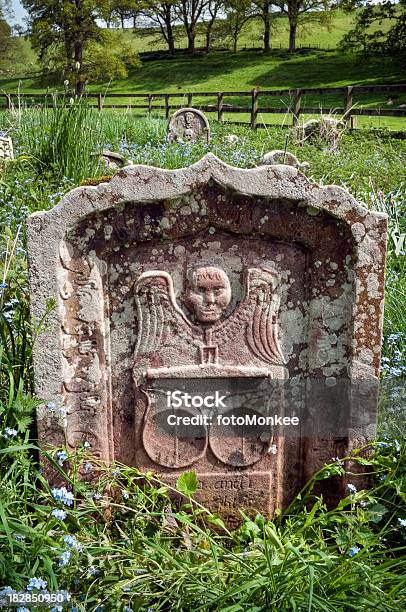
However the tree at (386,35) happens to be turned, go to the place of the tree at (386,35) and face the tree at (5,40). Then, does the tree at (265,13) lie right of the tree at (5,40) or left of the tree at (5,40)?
right

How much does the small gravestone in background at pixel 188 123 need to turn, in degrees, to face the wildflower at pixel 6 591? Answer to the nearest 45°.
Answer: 0° — it already faces it

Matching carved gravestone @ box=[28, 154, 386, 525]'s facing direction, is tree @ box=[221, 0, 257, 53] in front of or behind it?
behind

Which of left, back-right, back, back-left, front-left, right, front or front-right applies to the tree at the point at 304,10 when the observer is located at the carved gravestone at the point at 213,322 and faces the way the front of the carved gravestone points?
back

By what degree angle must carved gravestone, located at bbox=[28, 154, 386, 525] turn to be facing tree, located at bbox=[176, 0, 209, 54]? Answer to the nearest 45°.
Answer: approximately 180°

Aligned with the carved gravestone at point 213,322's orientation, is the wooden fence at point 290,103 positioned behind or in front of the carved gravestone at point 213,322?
behind

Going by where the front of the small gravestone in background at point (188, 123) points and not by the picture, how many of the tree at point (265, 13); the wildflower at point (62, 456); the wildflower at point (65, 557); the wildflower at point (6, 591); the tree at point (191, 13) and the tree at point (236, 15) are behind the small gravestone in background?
3

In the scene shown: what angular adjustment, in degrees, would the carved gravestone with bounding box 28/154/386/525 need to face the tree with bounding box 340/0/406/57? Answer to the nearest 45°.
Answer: approximately 180°

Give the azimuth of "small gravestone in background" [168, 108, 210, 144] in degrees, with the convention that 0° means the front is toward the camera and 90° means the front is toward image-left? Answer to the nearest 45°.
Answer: approximately 0°

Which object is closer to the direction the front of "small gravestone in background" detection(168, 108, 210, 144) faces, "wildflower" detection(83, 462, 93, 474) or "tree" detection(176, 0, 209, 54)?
the wildflower

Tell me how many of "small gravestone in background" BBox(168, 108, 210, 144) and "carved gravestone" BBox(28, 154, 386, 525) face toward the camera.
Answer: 2

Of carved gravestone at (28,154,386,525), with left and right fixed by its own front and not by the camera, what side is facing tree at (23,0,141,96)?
back

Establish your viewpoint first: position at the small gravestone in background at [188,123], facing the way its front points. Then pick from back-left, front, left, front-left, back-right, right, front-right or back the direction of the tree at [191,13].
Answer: back

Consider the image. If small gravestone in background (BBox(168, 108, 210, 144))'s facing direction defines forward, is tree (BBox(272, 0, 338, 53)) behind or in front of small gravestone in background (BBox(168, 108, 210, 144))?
behind

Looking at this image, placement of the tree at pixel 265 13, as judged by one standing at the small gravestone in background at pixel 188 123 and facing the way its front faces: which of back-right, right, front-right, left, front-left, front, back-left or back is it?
back
